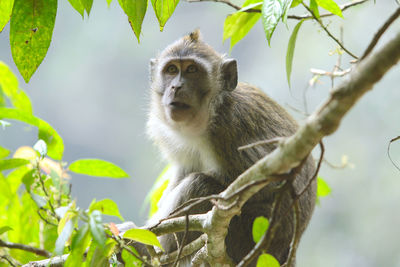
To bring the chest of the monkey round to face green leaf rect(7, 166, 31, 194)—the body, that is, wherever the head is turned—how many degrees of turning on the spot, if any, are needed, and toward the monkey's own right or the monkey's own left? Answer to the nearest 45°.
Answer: approximately 45° to the monkey's own right

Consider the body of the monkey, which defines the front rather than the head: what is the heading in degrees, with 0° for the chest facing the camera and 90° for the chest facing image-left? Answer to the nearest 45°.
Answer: approximately 45°

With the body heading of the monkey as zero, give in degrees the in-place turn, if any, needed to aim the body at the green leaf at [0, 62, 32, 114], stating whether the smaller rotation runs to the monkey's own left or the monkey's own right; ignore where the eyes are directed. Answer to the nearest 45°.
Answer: approximately 45° to the monkey's own right

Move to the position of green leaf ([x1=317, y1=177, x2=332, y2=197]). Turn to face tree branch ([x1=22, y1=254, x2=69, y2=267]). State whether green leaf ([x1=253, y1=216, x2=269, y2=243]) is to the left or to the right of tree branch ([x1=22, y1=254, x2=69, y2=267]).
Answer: left

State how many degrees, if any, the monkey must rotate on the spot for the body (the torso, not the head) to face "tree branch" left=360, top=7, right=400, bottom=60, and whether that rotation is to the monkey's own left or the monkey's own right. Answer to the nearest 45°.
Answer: approximately 135° to the monkey's own left
